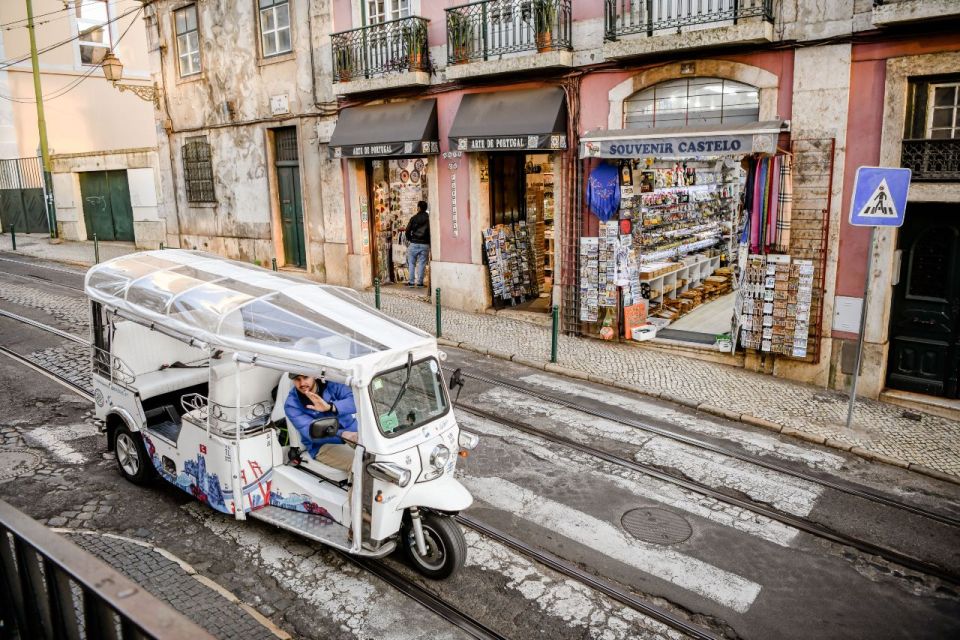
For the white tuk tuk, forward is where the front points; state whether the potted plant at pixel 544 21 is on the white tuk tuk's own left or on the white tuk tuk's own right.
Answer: on the white tuk tuk's own left

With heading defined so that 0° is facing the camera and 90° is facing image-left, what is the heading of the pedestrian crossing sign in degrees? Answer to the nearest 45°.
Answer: approximately 0°

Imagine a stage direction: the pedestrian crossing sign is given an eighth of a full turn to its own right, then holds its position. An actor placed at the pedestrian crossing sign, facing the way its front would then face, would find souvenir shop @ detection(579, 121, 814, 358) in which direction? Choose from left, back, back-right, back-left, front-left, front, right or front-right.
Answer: right

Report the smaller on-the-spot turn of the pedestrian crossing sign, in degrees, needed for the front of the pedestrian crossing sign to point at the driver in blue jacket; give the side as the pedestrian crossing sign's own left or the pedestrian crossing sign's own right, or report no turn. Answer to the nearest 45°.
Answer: approximately 45° to the pedestrian crossing sign's own right

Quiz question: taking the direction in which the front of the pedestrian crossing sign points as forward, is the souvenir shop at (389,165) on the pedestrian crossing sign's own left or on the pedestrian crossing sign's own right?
on the pedestrian crossing sign's own right

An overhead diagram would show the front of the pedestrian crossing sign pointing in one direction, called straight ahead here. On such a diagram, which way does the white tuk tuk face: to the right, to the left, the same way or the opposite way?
to the left

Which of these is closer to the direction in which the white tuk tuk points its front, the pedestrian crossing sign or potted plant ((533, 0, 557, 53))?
the pedestrian crossing sign

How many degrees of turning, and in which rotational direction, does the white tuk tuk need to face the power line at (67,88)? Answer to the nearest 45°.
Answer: approximately 135° to its left

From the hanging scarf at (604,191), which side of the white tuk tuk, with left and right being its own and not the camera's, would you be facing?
left

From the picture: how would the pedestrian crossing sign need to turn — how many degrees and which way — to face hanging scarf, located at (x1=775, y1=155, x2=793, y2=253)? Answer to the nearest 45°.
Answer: approximately 135° to its right

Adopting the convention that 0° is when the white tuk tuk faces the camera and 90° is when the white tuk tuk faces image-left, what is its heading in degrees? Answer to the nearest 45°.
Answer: approximately 315°

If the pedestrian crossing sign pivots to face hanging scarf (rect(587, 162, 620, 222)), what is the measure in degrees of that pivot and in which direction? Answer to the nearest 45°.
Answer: approximately 135° to its right

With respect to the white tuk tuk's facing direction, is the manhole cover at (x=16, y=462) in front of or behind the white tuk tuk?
behind

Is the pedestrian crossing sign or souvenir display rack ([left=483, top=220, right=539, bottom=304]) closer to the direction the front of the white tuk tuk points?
the pedestrian crossing sign

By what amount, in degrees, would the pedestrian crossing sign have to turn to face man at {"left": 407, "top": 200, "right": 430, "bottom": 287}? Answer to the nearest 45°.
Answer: approximately 135° to its right
